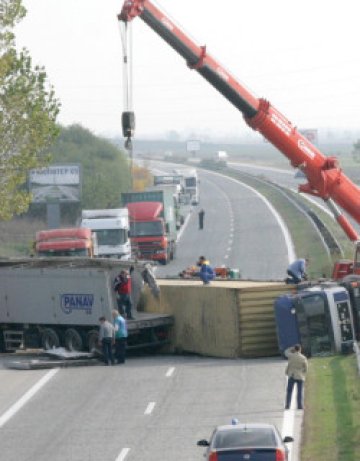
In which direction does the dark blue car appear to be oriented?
away from the camera

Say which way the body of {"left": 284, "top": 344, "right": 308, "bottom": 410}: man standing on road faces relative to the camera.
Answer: away from the camera

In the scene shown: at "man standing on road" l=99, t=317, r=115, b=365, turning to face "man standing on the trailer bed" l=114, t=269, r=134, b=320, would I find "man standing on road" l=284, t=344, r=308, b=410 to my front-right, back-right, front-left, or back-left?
back-right

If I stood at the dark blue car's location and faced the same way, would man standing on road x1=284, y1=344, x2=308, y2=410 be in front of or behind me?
in front

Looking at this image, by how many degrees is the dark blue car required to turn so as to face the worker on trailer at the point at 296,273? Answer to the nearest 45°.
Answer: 0° — it already faces them

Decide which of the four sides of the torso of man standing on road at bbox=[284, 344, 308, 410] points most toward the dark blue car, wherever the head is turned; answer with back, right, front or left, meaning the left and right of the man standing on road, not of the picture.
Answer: back

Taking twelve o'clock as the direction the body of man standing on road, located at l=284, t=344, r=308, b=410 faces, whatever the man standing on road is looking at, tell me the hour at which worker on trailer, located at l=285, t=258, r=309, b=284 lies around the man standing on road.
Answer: The worker on trailer is roughly at 12 o'clock from the man standing on road.

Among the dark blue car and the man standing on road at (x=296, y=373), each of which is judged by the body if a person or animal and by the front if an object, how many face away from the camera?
2
